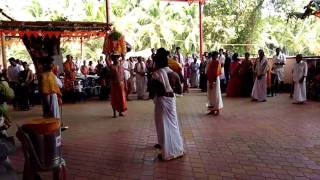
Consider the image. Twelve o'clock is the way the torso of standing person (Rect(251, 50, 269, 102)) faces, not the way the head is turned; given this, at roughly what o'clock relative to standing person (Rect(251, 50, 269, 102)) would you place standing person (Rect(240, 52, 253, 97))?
standing person (Rect(240, 52, 253, 97)) is roughly at 4 o'clock from standing person (Rect(251, 50, 269, 102)).

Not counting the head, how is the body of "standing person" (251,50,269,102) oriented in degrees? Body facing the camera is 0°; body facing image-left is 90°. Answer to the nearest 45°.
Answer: approximately 45°

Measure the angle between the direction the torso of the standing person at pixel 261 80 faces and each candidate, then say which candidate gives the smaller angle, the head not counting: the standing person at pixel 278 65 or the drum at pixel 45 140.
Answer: the drum

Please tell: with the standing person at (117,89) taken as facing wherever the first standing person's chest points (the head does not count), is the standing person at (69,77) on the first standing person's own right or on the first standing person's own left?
on the first standing person's own right

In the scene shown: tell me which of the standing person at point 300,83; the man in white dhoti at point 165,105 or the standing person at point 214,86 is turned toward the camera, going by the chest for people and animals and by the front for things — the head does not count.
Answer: the standing person at point 300,83

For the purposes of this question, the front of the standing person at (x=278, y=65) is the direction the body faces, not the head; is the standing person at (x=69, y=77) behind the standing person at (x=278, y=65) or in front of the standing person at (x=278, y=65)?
in front

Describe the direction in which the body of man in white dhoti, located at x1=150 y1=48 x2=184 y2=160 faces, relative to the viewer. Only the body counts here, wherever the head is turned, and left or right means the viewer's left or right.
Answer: facing away from the viewer and to the left of the viewer

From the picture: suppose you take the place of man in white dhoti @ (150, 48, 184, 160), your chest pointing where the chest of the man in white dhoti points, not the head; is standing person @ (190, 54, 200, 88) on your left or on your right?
on your right

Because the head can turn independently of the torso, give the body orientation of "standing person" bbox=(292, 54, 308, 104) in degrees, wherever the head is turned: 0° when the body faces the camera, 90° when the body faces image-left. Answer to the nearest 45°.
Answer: approximately 0°

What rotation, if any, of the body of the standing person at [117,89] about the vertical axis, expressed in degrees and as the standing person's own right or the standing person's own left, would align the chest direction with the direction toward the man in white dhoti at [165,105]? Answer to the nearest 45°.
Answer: approximately 45° to the standing person's own left

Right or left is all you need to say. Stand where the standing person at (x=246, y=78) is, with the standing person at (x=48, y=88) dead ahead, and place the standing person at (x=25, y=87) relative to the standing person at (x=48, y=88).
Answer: right

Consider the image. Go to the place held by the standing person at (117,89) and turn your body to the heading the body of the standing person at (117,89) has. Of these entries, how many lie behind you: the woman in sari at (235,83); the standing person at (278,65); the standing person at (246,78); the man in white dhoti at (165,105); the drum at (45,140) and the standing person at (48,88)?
3
